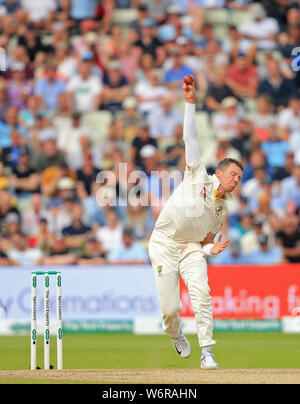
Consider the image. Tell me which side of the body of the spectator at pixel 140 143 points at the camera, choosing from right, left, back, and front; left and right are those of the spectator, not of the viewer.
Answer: front

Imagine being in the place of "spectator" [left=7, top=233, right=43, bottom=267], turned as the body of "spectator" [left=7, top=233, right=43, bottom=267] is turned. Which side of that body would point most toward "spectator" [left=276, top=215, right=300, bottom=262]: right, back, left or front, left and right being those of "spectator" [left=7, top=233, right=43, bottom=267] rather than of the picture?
left

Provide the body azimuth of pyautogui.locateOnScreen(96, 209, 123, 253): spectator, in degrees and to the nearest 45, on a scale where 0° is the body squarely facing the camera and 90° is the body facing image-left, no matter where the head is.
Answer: approximately 0°

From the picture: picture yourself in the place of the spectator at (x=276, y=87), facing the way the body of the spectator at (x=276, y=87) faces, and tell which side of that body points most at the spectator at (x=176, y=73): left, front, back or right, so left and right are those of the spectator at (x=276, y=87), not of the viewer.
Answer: right

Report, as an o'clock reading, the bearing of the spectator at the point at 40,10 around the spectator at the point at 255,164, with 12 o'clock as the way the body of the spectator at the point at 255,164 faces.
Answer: the spectator at the point at 40,10 is roughly at 4 o'clock from the spectator at the point at 255,164.

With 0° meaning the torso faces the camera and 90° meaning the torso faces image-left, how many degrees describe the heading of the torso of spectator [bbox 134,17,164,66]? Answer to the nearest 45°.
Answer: approximately 0°

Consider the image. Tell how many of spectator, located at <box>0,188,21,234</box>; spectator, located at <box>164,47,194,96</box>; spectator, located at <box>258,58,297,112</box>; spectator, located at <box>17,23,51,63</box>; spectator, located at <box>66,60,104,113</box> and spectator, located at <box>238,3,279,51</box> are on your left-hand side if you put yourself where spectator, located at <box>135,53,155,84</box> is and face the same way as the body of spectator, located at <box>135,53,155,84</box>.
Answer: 3

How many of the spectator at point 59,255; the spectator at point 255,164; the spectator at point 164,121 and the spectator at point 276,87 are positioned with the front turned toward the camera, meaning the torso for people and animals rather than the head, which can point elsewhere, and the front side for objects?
4

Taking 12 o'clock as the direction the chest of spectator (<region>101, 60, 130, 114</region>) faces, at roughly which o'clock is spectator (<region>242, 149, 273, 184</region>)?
spectator (<region>242, 149, 273, 184</region>) is roughly at 10 o'clock from spectator (<region>101, 60, 130, 114</region>).

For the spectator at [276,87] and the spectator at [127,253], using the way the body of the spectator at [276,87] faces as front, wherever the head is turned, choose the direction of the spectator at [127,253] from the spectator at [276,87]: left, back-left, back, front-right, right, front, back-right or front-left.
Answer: front-right

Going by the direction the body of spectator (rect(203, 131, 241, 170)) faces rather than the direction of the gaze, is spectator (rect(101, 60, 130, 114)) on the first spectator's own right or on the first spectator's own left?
on the first spectator's own right

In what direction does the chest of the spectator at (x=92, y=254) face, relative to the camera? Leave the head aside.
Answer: toward the camera

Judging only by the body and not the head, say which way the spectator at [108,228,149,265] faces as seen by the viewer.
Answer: toward the camera

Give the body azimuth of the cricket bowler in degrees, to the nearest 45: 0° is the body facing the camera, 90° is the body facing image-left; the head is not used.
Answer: approximately 315°

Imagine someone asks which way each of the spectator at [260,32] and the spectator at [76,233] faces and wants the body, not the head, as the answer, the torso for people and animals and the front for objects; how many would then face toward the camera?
2

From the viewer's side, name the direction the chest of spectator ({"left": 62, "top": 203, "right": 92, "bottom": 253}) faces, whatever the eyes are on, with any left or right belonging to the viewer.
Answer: facing the viewer

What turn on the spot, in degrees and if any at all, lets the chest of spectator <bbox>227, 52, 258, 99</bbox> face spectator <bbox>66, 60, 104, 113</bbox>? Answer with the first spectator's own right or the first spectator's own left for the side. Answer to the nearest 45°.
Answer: approximately 90° to the first spectator's own right
